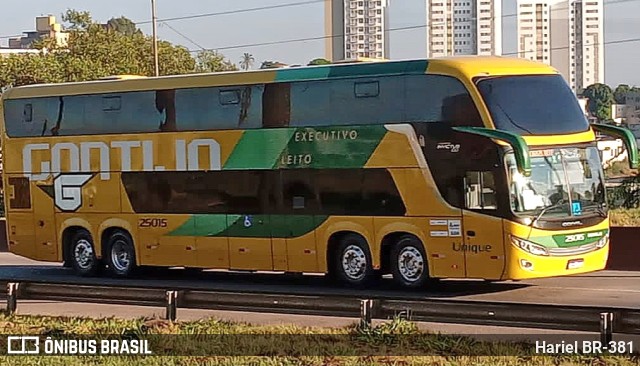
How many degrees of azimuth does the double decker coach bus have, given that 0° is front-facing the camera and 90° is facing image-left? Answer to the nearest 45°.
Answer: approximately 315°
